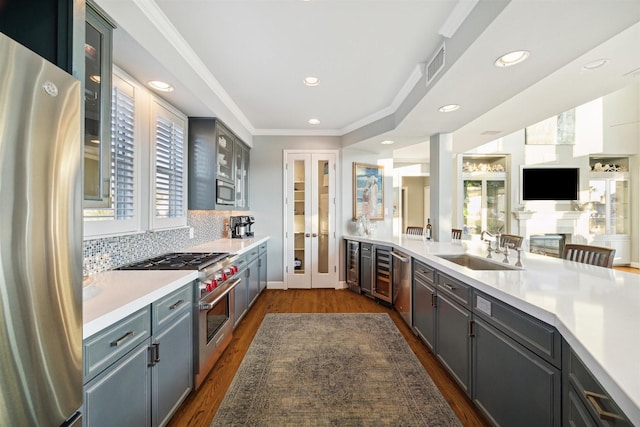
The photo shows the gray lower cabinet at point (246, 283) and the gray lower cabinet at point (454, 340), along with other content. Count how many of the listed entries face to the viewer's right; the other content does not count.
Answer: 1

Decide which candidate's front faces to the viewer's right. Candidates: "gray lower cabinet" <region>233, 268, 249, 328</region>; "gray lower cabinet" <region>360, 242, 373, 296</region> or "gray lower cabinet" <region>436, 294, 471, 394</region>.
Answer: "gray lower cabinet" <region>233, 268, 249, 328</region>

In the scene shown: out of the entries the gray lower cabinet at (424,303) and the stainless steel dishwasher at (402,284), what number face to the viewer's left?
2

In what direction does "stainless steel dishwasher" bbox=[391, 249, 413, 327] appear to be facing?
to the viewer's left

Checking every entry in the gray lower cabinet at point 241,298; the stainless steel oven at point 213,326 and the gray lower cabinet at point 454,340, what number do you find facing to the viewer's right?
2

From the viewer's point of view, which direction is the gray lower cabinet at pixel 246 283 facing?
to the viewer's right

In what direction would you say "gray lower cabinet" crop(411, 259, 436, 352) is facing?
to the viewer's left

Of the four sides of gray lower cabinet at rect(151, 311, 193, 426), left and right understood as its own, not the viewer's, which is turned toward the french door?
left

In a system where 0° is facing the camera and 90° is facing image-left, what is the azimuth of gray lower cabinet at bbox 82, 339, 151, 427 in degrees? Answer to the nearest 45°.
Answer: approximately 315°

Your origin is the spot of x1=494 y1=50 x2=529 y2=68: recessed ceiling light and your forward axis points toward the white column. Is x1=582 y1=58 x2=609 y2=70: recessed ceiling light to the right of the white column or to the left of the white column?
right

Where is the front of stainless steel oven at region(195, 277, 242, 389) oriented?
to the viewer's right

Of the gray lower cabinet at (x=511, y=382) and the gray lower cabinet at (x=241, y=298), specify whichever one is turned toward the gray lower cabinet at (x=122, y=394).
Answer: the gray lower cabinet at (x=511, y=382)
